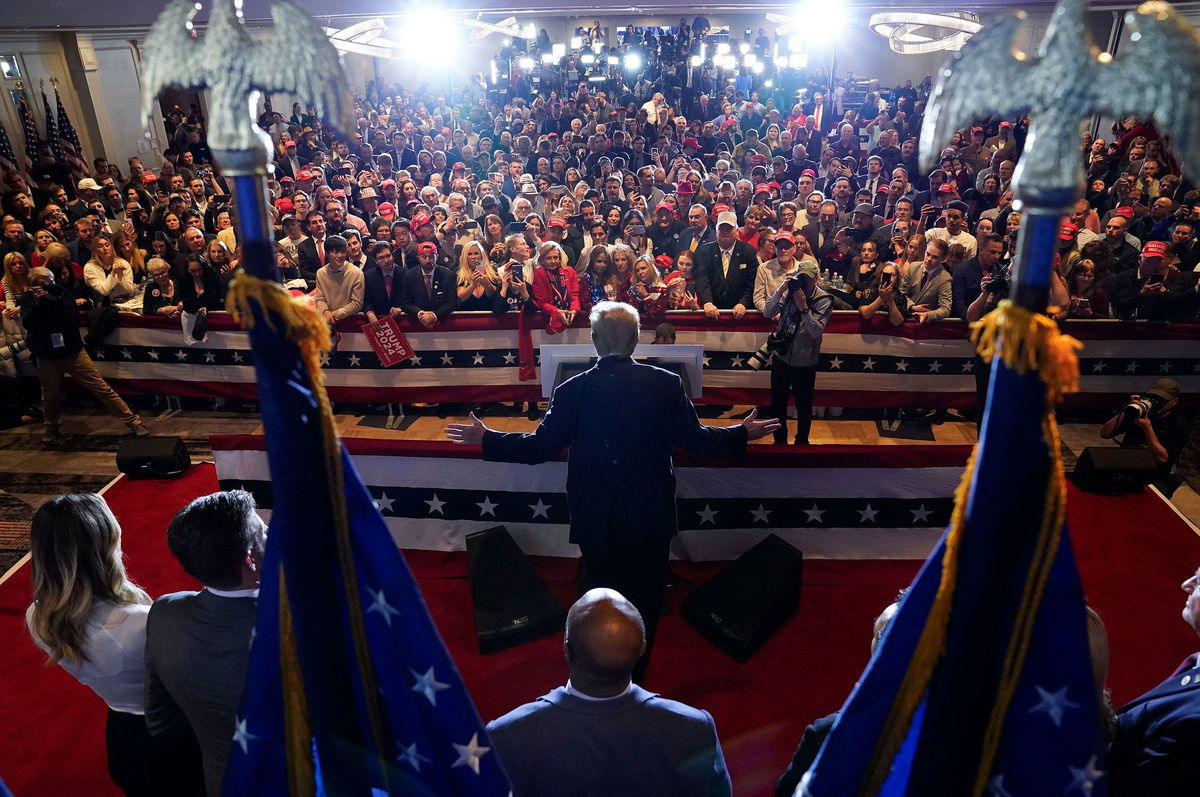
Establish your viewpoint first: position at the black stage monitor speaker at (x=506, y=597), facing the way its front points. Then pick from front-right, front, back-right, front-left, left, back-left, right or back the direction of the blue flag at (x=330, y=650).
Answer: front-right

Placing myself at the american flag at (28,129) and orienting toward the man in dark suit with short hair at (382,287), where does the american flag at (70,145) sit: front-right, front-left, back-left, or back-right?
front-left

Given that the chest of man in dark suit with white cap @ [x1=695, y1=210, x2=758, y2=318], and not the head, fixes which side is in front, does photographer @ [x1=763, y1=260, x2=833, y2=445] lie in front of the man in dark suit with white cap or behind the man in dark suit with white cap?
in front

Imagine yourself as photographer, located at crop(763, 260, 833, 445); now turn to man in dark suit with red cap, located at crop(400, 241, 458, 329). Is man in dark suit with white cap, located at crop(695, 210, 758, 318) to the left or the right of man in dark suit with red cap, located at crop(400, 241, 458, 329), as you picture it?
right

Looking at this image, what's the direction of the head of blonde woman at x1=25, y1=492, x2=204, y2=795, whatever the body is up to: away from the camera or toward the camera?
away from the camera

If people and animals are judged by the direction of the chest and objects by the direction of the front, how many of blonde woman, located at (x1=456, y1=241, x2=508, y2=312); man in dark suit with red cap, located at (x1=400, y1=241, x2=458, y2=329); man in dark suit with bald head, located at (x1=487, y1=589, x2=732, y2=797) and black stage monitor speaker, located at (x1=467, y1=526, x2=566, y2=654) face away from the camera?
1

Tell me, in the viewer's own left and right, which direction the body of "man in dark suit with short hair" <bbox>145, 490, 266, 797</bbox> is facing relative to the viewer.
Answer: facing away from the viewer and to the right of the viewer

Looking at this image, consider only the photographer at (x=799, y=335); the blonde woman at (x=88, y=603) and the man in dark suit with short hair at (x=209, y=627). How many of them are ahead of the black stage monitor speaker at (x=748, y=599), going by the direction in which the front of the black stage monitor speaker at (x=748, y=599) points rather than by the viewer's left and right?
2

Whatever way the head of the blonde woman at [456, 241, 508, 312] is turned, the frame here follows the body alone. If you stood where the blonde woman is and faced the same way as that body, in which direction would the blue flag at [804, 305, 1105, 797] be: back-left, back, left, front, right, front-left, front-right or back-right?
front

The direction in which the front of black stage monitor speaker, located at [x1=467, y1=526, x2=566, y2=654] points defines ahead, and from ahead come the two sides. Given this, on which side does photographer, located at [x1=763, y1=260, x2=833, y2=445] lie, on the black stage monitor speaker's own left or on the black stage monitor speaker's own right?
on the black stage monitor speaker's own left

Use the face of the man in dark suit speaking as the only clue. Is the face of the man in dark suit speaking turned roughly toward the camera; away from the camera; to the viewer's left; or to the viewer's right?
away from the camera

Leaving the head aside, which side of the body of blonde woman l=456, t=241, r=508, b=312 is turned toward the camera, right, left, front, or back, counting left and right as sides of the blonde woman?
front

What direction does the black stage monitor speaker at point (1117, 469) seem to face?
away from the camera

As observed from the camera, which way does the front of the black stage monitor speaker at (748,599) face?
facing the viewer and to the left of the viewer

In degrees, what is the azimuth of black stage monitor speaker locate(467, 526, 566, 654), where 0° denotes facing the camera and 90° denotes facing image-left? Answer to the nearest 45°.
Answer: approximately 315°

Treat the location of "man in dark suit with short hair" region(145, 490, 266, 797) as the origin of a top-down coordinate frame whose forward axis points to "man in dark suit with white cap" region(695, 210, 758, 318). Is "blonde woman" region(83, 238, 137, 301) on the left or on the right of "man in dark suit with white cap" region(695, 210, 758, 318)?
left
